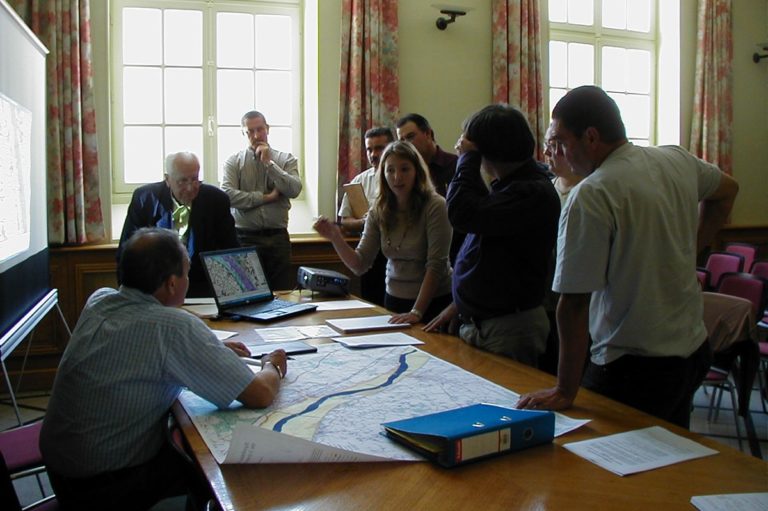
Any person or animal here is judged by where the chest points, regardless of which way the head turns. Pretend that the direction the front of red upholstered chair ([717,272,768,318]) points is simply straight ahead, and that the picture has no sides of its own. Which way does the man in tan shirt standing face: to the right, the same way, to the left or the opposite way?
to the left

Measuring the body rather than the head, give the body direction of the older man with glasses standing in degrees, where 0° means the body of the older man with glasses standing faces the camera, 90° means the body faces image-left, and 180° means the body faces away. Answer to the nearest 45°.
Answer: approximately 315°

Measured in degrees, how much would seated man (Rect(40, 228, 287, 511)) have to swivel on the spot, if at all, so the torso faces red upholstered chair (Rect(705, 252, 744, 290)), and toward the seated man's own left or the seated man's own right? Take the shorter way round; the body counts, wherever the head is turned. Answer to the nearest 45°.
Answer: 0° — they already face it

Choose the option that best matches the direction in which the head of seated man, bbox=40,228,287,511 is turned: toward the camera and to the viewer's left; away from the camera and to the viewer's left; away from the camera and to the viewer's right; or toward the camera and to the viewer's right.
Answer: away from the camera and to the viewer's right

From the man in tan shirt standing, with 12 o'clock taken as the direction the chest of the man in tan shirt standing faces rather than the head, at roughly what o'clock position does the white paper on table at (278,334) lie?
The white paper on table is roughly at 12 o'clock from the man in tan shirt standing.

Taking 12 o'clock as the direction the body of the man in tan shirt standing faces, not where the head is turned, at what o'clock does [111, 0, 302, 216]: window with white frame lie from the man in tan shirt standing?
The window with white frame is roughly at 5 o'clock from the man in tan shirt standing.

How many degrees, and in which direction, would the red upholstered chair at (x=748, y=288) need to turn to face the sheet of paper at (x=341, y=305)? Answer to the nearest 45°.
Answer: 0° — it already faces it
